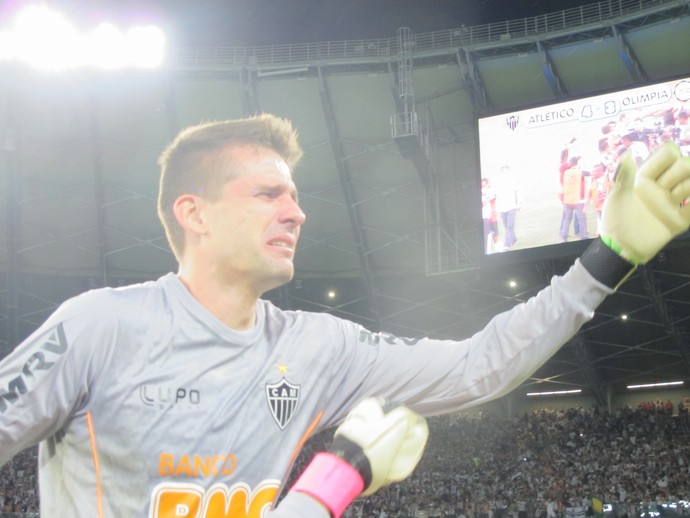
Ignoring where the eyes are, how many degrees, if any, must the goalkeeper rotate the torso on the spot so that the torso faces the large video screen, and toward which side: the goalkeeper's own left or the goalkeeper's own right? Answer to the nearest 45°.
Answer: approximately 135° to the goalkeeper's own left

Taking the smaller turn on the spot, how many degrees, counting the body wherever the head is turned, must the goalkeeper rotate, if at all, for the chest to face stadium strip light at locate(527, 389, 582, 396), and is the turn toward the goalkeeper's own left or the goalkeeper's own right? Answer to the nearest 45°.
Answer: approximately 135° to the goalkeeper's own left

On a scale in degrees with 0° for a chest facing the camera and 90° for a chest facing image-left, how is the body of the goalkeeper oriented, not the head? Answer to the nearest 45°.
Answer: approximately 315°
